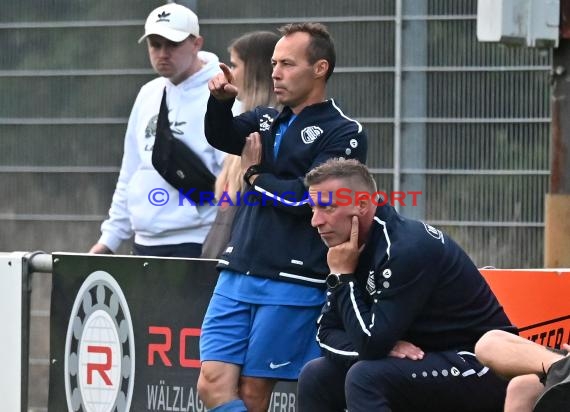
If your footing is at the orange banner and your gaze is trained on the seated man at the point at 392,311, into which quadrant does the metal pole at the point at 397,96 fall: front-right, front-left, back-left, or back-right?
back-right

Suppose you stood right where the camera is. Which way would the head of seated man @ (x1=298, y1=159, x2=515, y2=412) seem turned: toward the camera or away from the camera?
toward the camera

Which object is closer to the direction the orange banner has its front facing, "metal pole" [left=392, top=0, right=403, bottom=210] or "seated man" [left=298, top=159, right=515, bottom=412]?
the seated man

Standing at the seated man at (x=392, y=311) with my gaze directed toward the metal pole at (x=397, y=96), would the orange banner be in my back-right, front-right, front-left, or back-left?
front-right

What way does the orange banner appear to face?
toward the camera

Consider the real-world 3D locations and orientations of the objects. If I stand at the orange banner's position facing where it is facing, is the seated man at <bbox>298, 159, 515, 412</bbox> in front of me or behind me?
in front

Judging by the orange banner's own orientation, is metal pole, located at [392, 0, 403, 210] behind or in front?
behind
